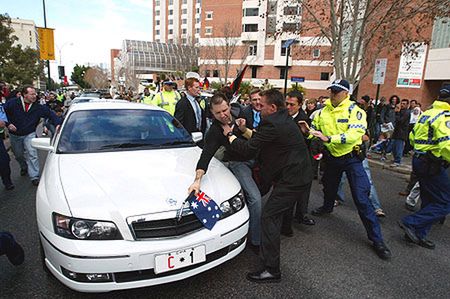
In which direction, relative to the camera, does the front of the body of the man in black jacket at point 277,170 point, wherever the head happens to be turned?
to the viewer's left

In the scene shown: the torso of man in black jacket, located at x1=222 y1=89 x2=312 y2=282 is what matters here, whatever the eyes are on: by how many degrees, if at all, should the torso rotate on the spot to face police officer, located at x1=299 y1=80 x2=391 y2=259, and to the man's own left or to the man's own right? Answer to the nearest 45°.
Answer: approximately 135° to the man's own right

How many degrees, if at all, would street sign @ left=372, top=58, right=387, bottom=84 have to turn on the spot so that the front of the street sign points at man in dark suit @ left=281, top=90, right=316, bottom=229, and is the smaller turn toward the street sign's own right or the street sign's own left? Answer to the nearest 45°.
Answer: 0° — it already faces them

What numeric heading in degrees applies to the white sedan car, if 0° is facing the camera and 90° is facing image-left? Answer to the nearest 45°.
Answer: approximately 315°

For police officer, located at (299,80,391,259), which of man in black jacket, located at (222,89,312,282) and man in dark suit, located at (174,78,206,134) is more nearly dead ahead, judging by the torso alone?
the man in black jacket

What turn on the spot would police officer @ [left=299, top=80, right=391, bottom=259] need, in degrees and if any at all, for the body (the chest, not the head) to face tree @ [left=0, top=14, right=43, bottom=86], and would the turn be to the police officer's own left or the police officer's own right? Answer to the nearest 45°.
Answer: approximately 90° to the police officer's own right

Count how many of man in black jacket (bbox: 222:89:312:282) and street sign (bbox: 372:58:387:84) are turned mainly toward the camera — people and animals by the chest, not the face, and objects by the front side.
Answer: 1

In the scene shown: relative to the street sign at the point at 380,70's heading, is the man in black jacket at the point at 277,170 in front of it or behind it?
in front
